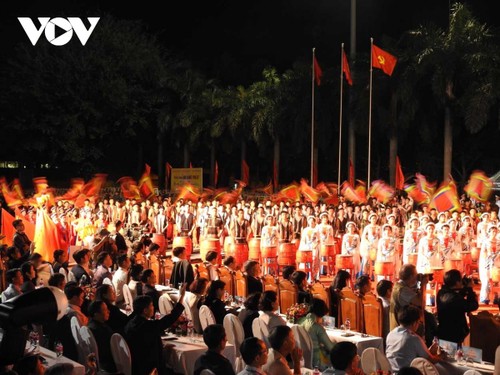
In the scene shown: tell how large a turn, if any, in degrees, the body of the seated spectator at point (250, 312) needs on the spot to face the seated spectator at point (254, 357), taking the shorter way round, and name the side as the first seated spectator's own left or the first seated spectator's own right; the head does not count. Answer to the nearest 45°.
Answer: approximately 135° to the first seated spectator's own right

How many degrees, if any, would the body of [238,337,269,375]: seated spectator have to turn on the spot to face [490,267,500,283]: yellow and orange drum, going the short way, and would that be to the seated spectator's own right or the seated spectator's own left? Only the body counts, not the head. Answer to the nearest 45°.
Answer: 0° — they already face it

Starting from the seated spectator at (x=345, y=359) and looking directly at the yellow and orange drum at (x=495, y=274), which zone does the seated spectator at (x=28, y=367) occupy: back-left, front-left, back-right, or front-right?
back-left

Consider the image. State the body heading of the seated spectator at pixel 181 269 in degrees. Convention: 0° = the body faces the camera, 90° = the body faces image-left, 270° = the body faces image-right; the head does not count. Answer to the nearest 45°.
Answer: approximately 225°

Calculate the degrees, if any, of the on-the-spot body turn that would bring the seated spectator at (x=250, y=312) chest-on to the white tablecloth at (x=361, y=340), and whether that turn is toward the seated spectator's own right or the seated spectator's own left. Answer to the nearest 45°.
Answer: approximately 45° to the seated spectator's own right

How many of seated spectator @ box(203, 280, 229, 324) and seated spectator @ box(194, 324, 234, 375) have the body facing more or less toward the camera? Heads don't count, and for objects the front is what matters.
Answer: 0

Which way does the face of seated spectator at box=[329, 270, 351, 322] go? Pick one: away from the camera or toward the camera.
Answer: away from the camera

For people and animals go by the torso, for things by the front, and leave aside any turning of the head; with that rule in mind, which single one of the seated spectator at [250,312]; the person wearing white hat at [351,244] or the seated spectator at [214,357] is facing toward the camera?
the person wearing white hat

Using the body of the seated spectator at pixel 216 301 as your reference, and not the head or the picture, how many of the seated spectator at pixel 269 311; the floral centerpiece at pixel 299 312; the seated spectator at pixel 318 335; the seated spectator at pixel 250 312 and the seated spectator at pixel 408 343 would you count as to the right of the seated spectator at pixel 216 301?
5

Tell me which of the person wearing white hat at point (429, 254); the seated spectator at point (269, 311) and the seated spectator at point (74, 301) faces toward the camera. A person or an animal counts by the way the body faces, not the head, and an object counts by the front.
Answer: the person wearing white hat

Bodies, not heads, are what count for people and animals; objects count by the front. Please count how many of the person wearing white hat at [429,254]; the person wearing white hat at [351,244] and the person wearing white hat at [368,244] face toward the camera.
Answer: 3

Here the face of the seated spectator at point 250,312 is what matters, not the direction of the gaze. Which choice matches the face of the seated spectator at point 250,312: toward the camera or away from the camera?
away from the camera
